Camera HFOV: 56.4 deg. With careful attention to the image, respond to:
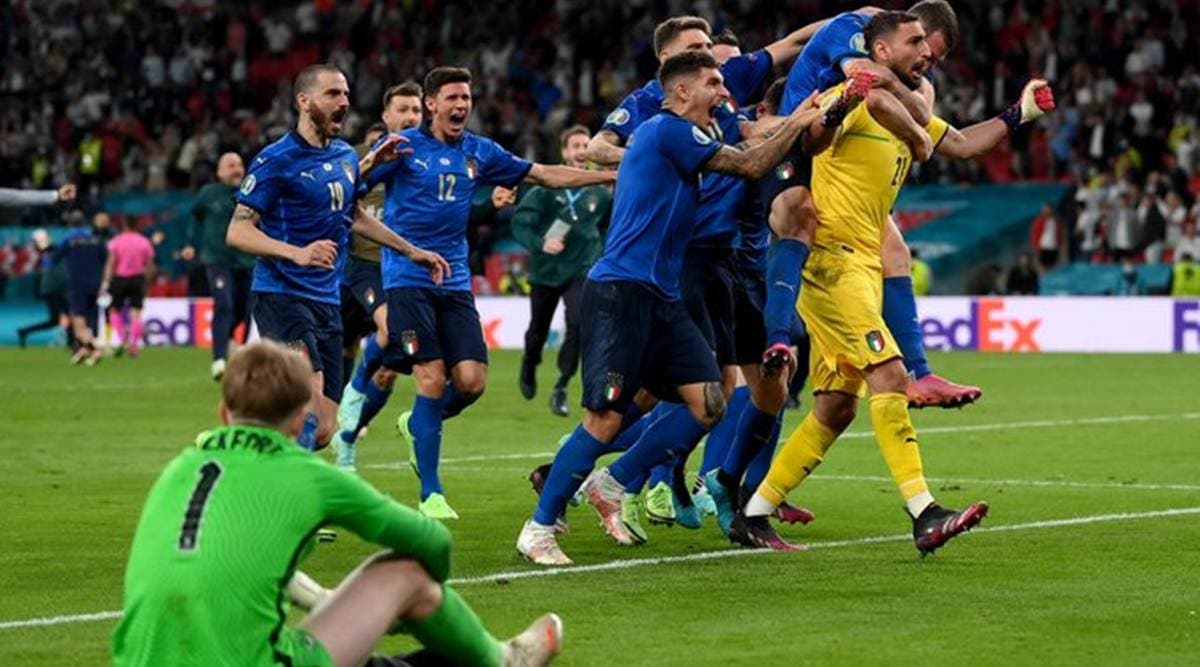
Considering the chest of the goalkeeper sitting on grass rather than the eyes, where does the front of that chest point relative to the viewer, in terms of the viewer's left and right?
facing away from the viewer and to the right of the viewer

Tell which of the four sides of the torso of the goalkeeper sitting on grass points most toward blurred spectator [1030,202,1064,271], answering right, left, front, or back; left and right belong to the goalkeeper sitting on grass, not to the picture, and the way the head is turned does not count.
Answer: front

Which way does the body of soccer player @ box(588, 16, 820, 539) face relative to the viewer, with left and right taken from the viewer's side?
facing the viewer and to the right of the viewer

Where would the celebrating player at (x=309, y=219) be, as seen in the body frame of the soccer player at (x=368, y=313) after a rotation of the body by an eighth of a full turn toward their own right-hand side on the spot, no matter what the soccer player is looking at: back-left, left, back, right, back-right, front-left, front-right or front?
front

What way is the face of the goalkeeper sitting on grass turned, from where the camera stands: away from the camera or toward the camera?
away from the camera

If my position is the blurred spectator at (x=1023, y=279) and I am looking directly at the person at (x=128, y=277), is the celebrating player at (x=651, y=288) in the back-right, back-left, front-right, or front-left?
front-left

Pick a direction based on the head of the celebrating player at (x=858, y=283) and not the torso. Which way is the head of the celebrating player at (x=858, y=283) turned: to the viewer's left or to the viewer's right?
to the viewer's right

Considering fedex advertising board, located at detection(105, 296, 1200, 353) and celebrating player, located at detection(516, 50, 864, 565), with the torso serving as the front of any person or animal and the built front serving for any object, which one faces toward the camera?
the fedex advertising board

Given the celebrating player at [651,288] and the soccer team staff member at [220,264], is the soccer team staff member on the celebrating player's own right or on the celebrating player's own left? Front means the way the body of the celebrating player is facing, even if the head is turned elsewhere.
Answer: on the celebrating player's own left
